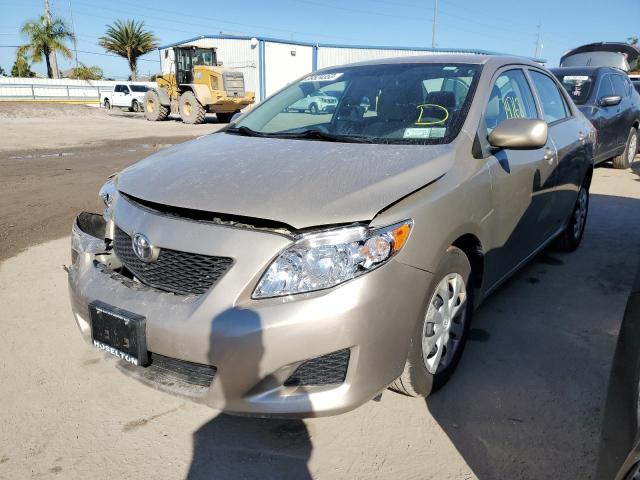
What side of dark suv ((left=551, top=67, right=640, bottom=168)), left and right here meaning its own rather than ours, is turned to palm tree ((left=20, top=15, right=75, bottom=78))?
right

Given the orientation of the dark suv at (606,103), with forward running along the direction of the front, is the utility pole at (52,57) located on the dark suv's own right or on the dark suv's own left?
on the dark suv's own right

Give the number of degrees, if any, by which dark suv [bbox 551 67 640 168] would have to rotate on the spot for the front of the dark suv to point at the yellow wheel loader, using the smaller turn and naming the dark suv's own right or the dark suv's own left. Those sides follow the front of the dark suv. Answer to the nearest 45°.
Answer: approximately 90° to the dark suv's own right

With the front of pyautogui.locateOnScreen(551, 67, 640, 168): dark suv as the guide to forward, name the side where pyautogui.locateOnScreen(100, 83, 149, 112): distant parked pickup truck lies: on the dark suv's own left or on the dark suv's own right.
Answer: on the dark suv's own right
